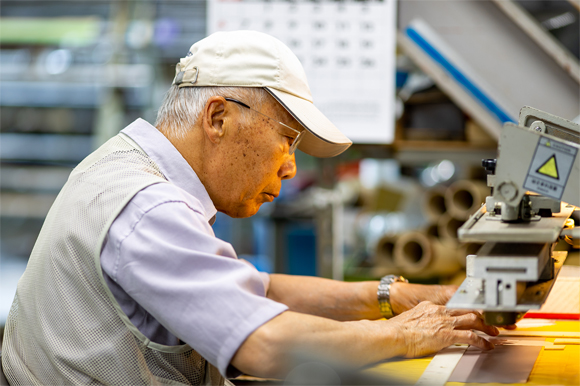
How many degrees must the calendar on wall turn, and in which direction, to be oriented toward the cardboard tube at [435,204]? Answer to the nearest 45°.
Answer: approximately 135° to its left

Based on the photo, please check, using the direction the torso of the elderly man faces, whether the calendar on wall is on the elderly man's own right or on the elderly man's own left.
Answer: on the elderly man's own left

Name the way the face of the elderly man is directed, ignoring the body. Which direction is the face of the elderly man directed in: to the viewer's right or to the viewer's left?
to the viewer's right

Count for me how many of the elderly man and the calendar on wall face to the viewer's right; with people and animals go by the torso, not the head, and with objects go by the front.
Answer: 1

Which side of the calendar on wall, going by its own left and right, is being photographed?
front

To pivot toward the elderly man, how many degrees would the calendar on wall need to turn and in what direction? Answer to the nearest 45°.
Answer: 0° — it already faces them

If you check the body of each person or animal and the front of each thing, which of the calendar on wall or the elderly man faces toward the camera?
the calendar on wall

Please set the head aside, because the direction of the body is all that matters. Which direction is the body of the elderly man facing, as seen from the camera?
to the viewer's right

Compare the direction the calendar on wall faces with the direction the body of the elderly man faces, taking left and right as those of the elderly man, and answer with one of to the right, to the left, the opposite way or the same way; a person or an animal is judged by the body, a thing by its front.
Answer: to the right
